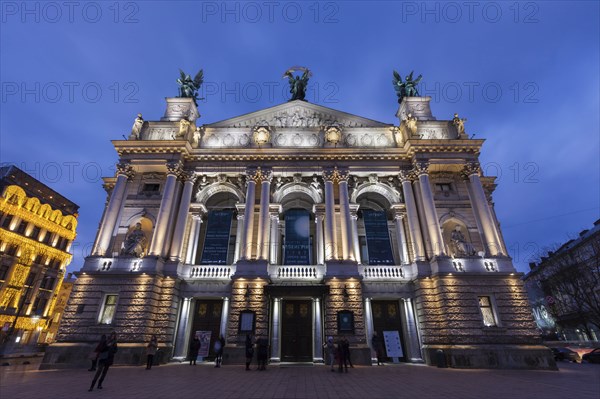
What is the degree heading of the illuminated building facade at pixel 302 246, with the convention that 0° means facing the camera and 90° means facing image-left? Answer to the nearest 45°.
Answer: approximately 0°

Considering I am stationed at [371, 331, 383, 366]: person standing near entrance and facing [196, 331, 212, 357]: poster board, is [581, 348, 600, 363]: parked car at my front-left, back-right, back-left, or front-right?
back-right

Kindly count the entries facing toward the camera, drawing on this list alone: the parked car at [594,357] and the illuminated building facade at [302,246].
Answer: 1
